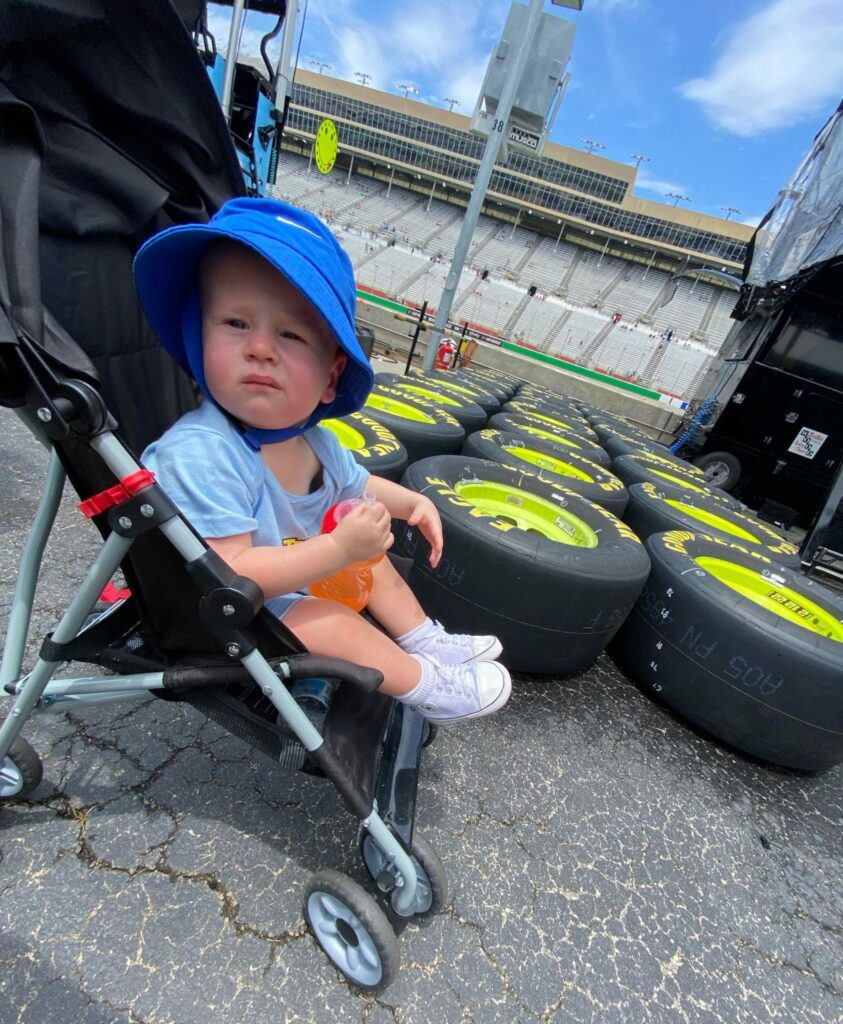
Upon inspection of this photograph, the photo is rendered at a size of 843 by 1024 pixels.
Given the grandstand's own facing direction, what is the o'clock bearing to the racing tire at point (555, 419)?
The racing tire is roughly at 12 o'clock from the grandstand.

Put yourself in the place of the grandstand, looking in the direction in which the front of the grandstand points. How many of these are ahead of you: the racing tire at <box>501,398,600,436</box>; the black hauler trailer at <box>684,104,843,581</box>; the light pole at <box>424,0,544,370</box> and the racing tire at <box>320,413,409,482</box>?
4

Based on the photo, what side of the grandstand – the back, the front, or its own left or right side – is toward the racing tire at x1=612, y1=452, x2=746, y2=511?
front

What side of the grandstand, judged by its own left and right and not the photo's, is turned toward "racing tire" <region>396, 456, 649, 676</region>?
front

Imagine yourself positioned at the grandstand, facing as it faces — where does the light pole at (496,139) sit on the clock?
The light pole is roughly at 12 o'clock from the grandstand.

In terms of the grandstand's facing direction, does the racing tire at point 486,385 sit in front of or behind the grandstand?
in front

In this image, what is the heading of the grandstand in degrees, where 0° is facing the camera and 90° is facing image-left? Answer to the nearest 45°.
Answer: approximately 0°

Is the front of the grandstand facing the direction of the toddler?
yes
